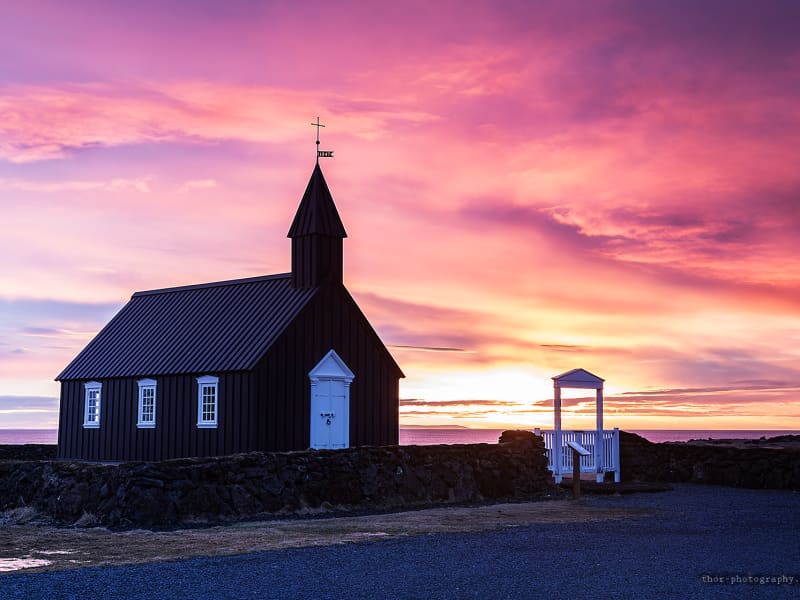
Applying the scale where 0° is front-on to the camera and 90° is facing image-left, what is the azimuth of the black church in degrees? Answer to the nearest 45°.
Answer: approximately 315°

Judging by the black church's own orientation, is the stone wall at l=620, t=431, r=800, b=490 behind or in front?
in front

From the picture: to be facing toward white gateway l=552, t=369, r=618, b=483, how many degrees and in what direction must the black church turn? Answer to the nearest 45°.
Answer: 0° — it already faces it

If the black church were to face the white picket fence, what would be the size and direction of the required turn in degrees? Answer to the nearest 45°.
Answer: approximately 45° to its left
